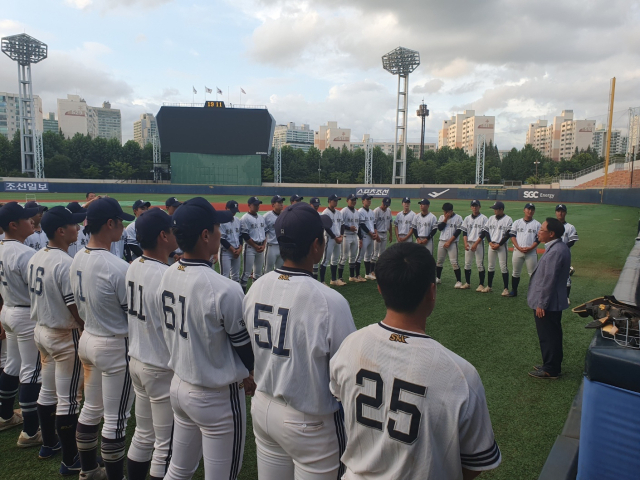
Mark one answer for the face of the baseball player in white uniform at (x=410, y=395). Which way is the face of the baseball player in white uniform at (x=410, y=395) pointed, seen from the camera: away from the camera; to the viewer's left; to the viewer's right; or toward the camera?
away from the camera

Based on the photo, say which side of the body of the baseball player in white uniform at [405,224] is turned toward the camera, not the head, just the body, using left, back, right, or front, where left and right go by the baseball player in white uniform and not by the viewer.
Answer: front

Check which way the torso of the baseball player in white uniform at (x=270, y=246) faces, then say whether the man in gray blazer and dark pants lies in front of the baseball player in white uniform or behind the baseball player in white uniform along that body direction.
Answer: in front

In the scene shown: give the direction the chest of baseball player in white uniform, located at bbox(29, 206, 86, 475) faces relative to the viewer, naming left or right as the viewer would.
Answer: facing away from the viewer and to the right of the viewer

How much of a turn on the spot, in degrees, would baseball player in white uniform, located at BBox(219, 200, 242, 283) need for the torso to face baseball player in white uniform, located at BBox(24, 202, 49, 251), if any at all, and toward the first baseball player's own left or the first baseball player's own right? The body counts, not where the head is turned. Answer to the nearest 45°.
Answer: approximately 90° to the first baseball player's own right

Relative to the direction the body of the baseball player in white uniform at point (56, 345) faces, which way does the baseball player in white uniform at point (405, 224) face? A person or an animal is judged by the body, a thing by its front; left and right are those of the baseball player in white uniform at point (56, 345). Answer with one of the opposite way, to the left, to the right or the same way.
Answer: the opposite way

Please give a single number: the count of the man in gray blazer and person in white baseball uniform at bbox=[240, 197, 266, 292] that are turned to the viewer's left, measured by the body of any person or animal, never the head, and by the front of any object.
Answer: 1

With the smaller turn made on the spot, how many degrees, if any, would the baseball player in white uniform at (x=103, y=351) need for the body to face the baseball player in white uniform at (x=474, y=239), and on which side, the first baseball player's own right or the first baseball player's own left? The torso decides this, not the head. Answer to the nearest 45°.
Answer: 0° — they already face them

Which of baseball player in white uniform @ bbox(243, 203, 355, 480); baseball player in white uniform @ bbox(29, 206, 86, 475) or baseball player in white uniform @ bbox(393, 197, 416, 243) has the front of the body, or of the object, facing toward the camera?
baseball player in white uniform @ bbox(393, 197, 416, 243)

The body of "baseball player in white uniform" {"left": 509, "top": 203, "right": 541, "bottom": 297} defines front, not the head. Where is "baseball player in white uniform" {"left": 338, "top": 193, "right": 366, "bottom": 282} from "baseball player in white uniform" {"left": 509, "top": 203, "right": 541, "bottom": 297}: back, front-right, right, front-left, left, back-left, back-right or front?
right

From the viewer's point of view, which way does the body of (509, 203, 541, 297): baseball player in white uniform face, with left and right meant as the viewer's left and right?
facing the viewer

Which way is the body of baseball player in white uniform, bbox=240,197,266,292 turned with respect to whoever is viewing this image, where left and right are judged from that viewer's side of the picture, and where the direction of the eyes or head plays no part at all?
facing the viewer and to the right of the viewer

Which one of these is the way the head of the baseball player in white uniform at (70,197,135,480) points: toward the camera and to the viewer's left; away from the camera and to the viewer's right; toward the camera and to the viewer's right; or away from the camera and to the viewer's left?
away from the camera and to the viewer's right

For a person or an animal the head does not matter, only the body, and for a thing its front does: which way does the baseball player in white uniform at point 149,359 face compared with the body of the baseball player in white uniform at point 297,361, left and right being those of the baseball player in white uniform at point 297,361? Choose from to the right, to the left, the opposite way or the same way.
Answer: the same way

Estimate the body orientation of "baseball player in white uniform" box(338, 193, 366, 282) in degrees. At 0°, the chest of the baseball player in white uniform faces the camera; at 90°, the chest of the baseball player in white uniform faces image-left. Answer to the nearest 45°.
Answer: approximately 315°

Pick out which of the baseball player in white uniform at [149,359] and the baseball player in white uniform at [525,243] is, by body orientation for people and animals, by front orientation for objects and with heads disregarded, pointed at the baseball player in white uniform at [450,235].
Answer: the baseball player in white uniform at [149,359]

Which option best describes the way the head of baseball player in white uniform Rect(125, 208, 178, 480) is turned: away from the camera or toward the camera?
away from the camera
